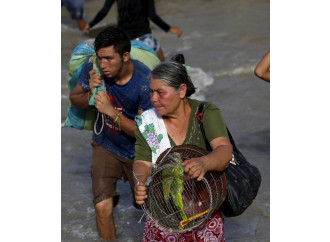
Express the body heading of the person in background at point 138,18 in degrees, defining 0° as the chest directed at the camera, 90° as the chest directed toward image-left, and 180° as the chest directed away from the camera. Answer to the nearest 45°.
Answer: approximately 0°

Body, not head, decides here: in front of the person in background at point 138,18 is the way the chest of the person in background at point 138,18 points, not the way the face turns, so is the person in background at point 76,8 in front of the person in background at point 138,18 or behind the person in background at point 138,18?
behind

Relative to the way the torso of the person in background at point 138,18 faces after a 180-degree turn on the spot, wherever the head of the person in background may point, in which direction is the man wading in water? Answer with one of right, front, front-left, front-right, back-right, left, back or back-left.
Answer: back

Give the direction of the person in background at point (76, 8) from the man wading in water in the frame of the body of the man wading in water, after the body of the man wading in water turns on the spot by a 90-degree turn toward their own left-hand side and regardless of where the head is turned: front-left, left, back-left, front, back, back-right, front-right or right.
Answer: back-left

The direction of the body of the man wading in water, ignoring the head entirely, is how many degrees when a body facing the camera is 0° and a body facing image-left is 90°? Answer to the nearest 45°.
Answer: approximately 45°
